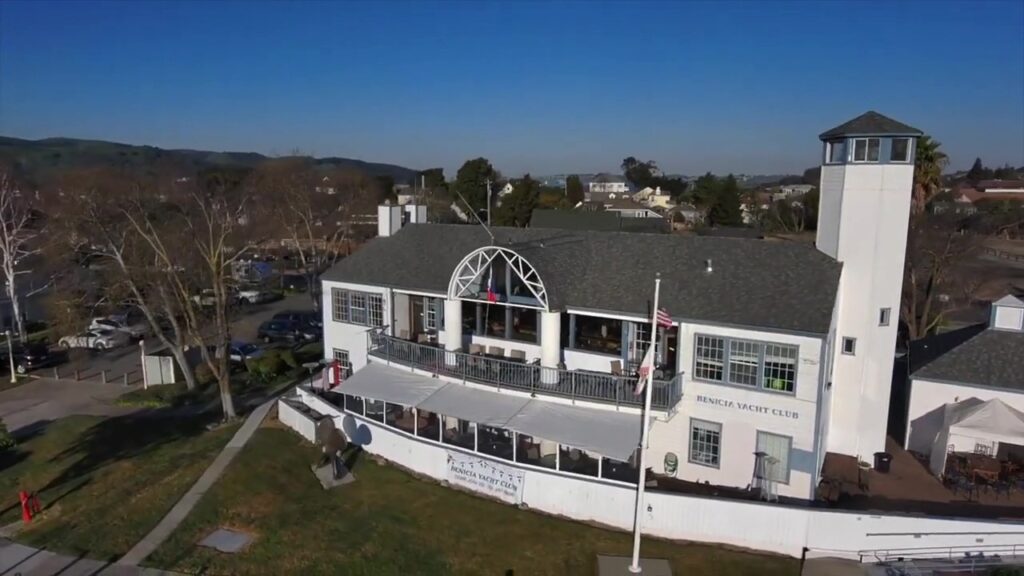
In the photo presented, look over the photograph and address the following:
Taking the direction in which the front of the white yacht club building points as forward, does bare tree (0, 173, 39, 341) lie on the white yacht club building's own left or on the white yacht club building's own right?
on the white yacht club building's own right

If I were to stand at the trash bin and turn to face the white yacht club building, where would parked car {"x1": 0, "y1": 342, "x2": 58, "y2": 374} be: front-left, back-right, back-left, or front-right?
front-right

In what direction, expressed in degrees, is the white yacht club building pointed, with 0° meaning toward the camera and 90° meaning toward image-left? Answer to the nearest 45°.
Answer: approximately 45°

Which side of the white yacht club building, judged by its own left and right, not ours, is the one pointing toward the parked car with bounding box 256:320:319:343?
right

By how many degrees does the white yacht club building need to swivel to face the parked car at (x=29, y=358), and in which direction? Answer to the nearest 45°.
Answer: approximately 45° to its right

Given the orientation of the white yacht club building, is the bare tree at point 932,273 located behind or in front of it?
behind

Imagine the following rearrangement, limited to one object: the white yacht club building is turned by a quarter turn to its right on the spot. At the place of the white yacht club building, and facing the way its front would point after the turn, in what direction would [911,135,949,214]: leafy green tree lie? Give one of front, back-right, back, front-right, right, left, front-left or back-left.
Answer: right

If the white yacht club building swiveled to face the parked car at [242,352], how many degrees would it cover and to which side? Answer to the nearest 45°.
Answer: approximately 90° to its right
